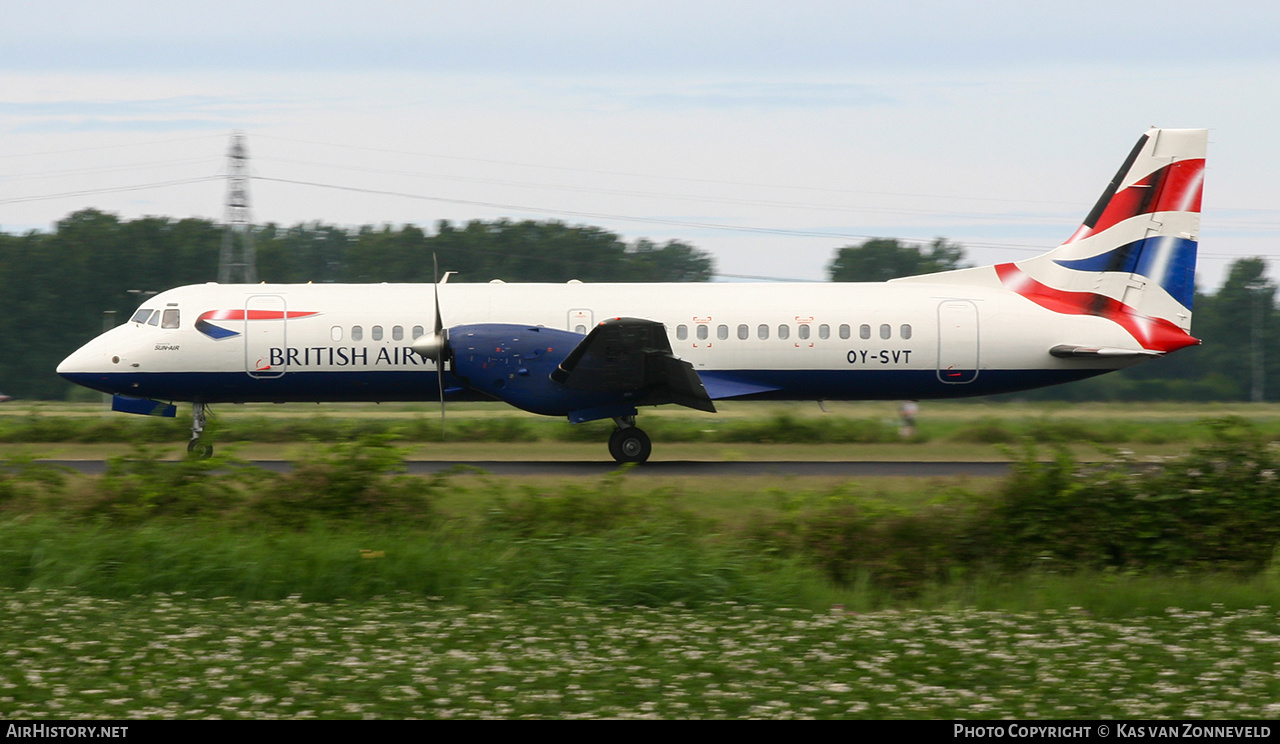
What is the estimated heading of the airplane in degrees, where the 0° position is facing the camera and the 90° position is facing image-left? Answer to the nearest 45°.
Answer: approximately 90°
